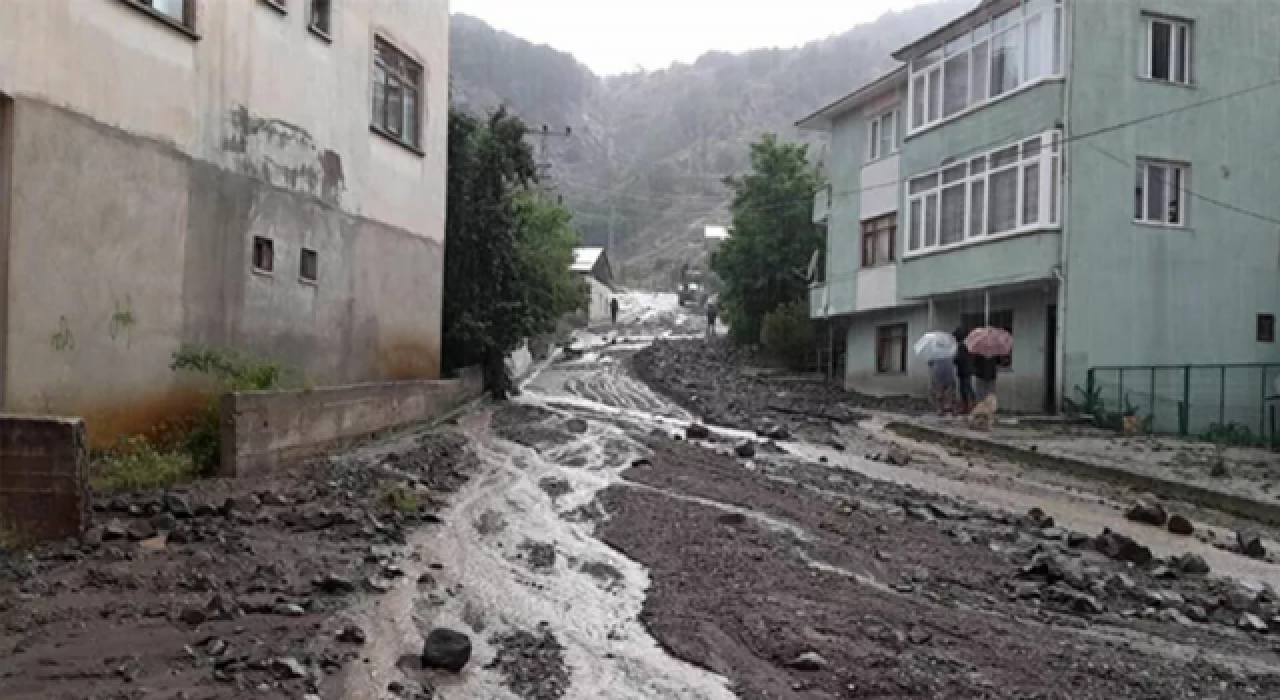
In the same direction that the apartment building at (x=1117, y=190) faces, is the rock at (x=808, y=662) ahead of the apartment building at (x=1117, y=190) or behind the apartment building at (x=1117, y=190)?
ahead

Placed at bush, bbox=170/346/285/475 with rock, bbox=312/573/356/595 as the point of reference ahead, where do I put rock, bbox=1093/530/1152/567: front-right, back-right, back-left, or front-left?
front-left

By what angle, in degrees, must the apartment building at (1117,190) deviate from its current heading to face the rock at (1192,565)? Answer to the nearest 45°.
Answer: approximately 45° to its left

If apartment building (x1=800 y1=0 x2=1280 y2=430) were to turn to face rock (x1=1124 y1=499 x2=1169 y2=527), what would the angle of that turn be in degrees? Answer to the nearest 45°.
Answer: approximately 45° to its left

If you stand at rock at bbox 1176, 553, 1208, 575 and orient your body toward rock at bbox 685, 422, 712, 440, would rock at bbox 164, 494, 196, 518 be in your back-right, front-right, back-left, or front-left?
front-left

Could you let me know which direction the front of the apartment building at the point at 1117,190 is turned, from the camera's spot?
facing the viewer and to the left of the viewer

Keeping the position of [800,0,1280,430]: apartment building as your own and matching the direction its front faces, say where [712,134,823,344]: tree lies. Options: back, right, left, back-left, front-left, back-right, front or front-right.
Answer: right

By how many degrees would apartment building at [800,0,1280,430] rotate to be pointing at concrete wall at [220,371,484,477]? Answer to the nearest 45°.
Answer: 0° — it already faces it

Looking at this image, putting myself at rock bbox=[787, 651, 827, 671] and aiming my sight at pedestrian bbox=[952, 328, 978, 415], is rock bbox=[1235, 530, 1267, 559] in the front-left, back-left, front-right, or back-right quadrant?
front-right

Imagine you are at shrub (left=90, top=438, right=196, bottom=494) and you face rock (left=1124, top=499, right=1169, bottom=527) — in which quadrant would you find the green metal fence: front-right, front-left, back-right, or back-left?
front-left

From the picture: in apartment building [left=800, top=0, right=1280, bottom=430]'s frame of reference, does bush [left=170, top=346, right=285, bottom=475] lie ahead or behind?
ahead

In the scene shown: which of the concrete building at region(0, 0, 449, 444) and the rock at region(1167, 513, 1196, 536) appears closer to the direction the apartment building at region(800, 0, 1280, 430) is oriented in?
the concrete building

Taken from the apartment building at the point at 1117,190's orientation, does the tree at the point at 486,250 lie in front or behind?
in front

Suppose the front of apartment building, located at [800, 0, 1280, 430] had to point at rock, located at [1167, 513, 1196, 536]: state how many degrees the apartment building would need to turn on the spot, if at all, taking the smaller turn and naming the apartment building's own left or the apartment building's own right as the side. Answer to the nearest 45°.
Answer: approximately 45° to the apartment building's own left

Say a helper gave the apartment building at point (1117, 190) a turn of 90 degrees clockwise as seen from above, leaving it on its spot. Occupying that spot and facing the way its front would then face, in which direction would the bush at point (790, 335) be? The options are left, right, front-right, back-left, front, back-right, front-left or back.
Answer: front
